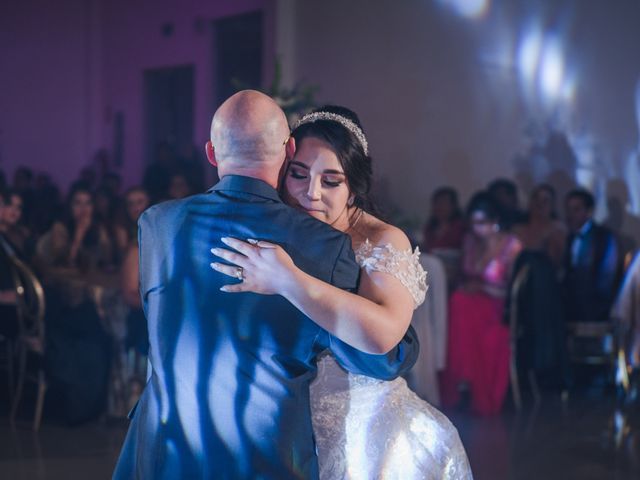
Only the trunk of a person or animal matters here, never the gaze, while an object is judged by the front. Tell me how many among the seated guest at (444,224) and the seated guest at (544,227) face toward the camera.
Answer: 2

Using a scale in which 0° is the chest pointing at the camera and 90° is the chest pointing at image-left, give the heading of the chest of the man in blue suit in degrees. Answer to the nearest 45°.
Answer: approximately 180°

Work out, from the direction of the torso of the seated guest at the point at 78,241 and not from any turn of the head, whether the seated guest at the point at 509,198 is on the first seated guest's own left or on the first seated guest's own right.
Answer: on the first seated guest's own left

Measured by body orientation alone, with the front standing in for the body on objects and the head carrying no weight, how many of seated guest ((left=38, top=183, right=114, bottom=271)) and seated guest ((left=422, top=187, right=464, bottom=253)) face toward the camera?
2

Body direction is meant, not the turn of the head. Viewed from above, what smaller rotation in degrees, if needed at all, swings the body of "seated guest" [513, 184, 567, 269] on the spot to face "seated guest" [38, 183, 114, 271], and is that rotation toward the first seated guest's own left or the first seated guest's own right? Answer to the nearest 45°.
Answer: approximately 45° to the first seated guest's own right

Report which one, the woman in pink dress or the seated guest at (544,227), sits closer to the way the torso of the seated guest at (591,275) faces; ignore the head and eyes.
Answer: the woman in pink dress

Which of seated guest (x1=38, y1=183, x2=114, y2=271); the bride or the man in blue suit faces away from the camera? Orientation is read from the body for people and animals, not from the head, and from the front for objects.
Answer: the man in blue suit

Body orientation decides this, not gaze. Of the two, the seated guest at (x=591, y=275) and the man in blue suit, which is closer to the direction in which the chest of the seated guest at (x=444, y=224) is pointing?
the man in blue suit

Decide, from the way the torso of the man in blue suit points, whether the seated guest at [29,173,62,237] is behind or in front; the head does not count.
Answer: in front

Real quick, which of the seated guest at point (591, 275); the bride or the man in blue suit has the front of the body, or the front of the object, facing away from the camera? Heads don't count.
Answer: the man in blue suit

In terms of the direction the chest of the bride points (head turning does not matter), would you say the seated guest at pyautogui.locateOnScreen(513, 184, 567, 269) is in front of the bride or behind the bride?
behind

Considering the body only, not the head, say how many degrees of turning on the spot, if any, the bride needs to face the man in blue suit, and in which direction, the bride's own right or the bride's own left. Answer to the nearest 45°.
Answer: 0° — they already face them
